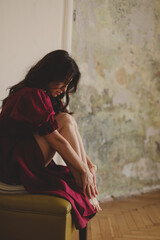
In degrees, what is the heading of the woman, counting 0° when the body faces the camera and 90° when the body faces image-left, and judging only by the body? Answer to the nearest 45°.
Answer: approximately 270°

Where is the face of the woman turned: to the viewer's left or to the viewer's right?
to the viewer's right
